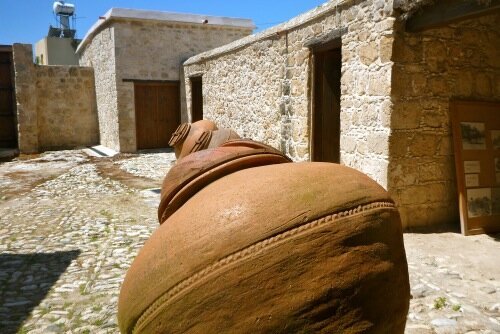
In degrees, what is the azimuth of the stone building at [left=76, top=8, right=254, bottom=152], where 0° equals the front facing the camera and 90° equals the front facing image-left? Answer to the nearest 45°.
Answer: approximately 0°

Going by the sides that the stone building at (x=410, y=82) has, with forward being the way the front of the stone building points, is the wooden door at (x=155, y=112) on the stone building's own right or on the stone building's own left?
on the stone building's own right

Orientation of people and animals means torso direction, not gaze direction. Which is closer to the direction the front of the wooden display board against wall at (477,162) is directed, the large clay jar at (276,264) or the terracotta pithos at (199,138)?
the large clay jar

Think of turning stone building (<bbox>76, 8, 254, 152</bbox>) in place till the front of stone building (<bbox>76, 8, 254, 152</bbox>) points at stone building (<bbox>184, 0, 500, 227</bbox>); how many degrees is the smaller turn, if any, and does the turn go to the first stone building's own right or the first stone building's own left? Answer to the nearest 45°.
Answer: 0° — it already faces it

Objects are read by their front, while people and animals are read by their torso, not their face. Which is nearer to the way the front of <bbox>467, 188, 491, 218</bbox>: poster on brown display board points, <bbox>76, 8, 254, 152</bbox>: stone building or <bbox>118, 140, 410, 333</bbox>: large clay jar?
the large clay jar

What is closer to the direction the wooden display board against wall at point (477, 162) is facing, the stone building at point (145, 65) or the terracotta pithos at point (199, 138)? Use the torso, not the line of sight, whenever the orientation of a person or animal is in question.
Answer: the terracotta pithos

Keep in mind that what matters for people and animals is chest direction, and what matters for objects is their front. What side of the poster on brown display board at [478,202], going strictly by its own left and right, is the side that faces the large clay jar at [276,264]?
front
